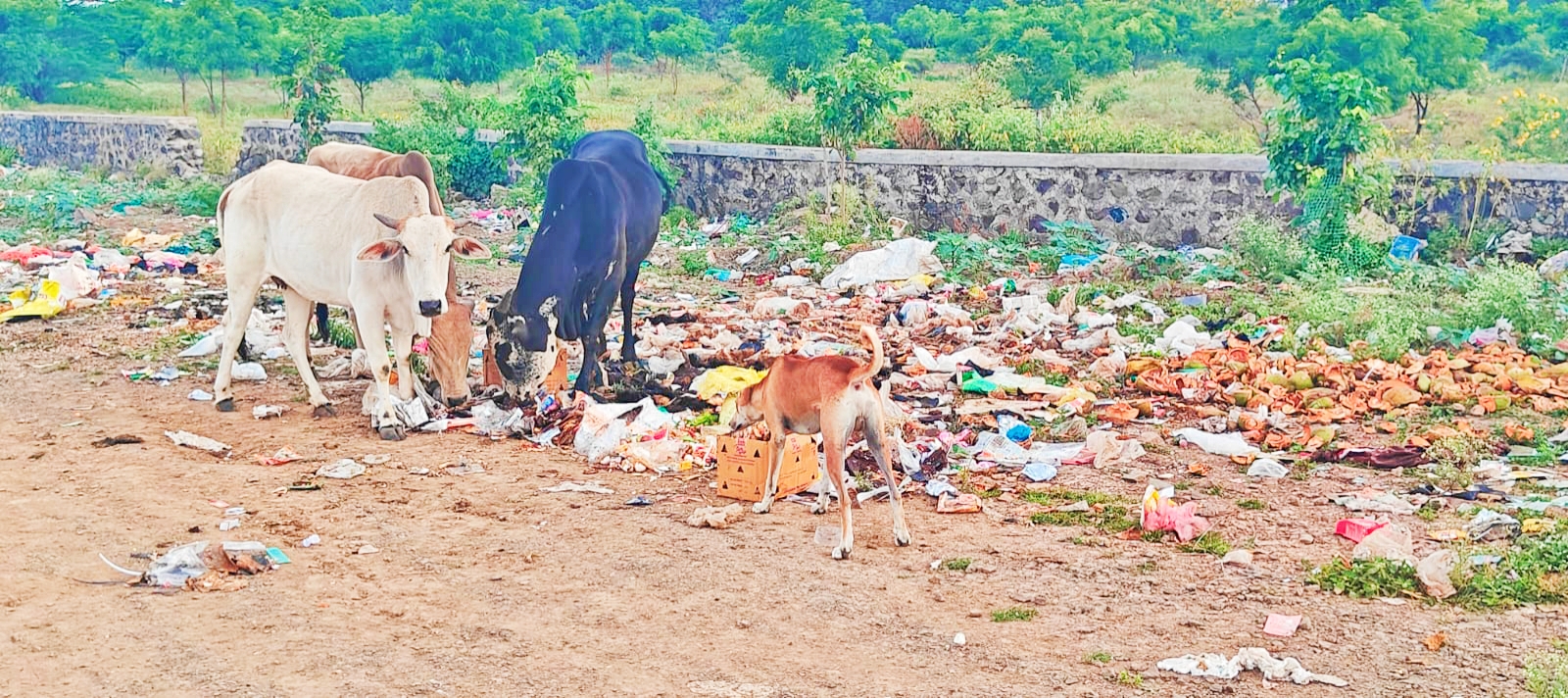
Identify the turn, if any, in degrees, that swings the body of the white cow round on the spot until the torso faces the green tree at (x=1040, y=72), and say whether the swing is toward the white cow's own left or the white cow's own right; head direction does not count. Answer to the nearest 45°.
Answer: approximately 90° to the white cow's own left

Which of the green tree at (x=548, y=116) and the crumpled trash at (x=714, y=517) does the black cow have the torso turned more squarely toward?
the crumpled trash

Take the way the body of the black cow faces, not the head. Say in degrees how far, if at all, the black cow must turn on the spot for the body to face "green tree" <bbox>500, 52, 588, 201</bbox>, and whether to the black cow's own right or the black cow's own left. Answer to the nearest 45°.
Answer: approximately 135° to the black cow's own right

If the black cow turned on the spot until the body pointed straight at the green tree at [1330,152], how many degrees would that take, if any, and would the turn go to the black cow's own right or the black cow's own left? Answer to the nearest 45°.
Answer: approximately 180°

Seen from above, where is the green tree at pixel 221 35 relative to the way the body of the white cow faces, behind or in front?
behind

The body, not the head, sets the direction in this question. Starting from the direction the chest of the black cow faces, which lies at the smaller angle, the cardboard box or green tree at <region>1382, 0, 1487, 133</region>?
the cardboard box

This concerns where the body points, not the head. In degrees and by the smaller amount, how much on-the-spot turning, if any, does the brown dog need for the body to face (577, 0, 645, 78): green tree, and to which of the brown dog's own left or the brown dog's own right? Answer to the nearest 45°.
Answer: approximately 45° to the brown dog's own right

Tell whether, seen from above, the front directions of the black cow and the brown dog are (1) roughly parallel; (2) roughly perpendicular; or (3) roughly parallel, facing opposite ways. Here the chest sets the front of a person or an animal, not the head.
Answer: roughly perpendicular

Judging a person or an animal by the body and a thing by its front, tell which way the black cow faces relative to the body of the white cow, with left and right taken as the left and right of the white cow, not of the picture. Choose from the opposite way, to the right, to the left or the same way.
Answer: to the right

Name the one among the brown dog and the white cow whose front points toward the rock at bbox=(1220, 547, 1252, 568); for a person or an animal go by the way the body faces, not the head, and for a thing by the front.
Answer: the white cow

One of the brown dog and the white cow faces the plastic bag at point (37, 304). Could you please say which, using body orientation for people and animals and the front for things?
the brown dog

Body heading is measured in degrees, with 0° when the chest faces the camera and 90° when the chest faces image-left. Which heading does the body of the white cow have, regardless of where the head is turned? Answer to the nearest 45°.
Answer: approximately 315°

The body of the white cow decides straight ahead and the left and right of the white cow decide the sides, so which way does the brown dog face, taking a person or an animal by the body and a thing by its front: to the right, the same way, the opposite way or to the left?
the opposite way

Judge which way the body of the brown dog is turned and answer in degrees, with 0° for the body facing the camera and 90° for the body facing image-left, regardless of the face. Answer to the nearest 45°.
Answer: approximately 135°
